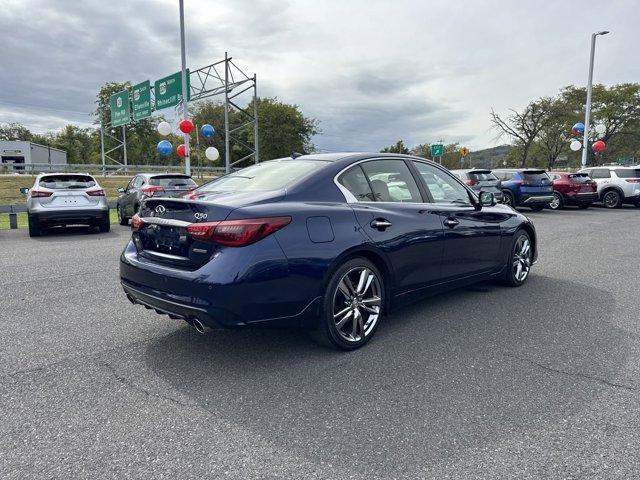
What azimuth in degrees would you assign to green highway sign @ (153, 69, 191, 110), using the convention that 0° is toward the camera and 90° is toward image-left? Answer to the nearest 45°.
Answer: approximately 45°

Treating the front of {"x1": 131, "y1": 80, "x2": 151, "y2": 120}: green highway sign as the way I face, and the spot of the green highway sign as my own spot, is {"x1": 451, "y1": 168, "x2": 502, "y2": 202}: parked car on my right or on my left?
on my left

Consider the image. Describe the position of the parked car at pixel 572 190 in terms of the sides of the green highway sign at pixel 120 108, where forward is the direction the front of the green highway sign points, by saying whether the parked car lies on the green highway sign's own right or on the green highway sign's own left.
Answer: on the green highway sign's own left

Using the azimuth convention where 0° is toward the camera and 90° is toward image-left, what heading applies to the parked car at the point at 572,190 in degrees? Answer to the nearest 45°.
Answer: approximately 135°

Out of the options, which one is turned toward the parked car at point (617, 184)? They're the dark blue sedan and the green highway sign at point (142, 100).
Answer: the dark blue sedan

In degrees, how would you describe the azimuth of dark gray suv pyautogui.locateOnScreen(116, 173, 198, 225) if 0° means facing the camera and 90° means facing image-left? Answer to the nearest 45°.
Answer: approximately 135°

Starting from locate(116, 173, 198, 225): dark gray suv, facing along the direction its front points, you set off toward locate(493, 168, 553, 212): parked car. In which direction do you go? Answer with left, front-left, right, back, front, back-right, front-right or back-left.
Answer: back-right

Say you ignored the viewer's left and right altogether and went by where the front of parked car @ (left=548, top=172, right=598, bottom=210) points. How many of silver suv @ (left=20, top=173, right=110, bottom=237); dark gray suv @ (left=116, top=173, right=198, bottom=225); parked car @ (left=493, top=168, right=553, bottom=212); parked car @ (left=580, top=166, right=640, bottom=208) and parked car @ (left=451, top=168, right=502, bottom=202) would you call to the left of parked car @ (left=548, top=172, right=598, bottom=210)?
4

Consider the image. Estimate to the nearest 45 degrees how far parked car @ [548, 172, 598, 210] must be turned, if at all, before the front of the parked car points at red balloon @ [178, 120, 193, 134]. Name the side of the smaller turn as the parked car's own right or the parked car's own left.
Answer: approximately 90° to the parked car's own left

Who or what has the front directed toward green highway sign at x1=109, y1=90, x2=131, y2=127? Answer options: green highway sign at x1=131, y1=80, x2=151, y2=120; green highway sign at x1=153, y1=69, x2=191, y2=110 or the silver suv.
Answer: the silver suv

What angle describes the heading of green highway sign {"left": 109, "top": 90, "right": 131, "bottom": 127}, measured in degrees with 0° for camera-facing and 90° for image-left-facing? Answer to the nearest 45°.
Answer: approximately 45°

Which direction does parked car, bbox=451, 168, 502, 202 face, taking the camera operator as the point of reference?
facing away from the viewer and to the left of the viewer

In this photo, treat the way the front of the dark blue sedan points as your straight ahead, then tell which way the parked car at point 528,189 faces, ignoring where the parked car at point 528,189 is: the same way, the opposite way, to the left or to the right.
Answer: to the left

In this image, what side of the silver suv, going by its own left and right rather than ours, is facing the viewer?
back
